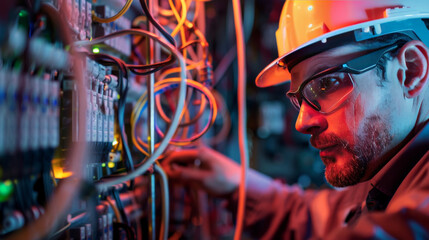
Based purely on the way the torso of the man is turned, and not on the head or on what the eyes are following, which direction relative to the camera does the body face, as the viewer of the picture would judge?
to the viewer's left

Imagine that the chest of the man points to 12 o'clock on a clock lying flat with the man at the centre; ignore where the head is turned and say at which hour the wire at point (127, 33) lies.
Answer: The wire is roughly at 11 o'clock from the man.

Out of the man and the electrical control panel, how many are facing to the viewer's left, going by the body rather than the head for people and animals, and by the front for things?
1

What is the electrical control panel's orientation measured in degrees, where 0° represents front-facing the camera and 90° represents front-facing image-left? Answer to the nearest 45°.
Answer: approximately 315°

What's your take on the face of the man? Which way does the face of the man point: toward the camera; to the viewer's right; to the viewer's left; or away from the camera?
to the viewer's left

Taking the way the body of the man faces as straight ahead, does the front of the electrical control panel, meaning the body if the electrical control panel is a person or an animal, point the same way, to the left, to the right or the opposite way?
the opposite way
